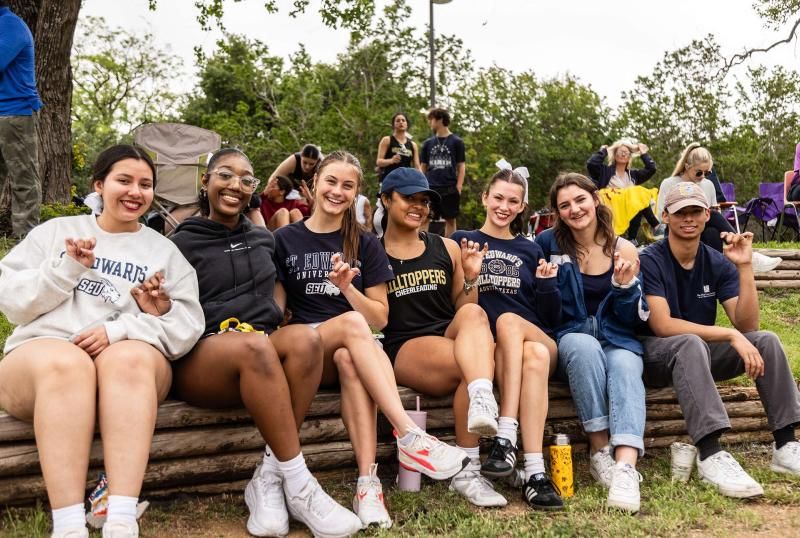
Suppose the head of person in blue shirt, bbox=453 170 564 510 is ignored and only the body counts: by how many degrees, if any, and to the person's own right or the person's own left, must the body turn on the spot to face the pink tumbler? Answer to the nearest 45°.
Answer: approximately 45° to the person's own right

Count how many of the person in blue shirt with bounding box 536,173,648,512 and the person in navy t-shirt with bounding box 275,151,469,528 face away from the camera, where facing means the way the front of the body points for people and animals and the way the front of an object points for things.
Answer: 0

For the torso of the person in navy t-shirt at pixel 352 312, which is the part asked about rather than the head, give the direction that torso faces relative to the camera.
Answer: toward the camera

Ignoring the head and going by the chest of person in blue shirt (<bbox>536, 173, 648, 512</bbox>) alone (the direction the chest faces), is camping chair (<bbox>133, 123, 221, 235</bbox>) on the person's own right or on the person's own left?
on the person's own right

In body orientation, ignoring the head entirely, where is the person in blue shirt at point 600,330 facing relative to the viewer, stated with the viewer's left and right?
facing the viewer

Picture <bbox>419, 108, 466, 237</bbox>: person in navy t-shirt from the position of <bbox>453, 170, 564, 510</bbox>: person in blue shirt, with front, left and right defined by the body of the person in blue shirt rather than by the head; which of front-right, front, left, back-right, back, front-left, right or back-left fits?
back

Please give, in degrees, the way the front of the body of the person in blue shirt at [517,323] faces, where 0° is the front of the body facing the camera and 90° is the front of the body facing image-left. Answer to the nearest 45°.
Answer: approximately 0°

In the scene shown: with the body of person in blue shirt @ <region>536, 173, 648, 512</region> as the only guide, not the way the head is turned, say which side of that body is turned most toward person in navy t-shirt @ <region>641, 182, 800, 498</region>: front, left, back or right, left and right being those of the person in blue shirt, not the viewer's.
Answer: left
